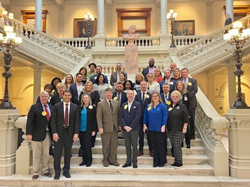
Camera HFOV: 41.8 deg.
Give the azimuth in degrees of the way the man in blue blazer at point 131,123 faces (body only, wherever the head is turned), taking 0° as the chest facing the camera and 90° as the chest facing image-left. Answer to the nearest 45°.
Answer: approximately 0°

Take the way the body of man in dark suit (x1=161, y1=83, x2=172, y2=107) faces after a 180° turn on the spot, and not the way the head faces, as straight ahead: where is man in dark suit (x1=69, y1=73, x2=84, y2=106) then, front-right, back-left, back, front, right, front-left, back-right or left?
left

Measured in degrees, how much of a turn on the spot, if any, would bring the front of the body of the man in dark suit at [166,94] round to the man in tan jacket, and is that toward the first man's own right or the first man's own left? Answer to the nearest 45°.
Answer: approximately 45° to the first man's own right

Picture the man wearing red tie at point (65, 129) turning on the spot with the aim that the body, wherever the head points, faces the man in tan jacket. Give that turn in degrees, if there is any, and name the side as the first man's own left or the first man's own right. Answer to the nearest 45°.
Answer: approximately 90° to the first man's own left

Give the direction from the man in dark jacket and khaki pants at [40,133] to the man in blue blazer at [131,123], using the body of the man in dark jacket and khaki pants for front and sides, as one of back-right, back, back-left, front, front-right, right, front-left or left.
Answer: front-left

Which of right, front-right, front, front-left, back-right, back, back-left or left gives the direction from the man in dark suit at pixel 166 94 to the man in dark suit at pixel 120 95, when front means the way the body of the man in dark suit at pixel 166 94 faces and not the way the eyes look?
right

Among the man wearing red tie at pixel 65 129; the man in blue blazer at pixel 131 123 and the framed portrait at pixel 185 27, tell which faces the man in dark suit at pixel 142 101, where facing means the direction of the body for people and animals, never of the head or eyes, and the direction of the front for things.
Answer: the framed portrait
